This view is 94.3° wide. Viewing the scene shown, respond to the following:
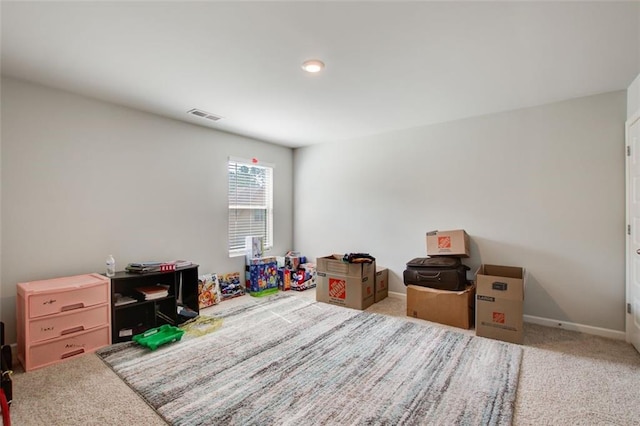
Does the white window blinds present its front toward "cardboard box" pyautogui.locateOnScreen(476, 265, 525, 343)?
yes

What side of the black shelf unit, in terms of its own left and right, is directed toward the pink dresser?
right

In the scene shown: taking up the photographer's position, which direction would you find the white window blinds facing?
facing the viewer and to the right of the viewer

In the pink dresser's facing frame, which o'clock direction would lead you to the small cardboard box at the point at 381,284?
The small cardboard box is roughly at 11 o'clock from the pink dresser.

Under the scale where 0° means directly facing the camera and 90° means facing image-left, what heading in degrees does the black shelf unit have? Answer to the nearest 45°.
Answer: approximately 315°

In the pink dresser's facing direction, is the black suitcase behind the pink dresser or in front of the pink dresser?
in front

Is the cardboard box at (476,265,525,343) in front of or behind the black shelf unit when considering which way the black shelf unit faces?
in front

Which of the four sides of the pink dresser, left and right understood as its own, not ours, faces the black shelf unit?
left

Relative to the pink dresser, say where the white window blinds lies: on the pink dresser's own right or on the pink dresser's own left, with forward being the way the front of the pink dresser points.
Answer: on the pink dresser's own left

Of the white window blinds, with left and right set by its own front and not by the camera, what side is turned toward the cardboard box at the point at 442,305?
front
